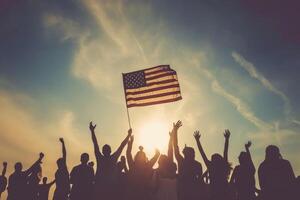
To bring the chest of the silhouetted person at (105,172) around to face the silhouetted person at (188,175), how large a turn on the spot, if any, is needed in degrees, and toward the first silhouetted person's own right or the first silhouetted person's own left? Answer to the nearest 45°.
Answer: approximately 90° to the first silhouetted person's own right

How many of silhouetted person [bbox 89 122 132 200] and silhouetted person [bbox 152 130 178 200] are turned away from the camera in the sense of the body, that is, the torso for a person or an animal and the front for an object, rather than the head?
2

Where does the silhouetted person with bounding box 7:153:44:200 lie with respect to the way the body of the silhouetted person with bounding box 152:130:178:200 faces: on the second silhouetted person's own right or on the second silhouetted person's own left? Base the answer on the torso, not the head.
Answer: on the second silhouetted person's own left

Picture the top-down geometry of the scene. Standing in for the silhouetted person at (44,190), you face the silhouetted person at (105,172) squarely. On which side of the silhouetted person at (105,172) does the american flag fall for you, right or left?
left

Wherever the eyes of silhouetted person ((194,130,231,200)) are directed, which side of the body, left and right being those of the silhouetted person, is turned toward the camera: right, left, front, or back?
back

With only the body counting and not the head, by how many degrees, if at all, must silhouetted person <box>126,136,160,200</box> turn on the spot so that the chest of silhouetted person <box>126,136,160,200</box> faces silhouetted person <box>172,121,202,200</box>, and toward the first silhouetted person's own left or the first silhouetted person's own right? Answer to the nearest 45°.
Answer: approximately 90° to the first silhouetted person's own right

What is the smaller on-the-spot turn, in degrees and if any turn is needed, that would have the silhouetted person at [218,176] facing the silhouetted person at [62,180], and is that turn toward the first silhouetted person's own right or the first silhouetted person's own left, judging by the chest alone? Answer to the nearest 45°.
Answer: approximately 90° to the first silhouetted person's own left

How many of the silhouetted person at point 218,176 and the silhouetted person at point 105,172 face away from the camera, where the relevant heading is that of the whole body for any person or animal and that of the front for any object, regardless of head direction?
2

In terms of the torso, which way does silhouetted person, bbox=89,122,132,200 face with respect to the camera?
away from the camera

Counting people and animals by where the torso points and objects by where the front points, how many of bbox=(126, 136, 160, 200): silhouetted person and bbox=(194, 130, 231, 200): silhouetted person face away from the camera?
2

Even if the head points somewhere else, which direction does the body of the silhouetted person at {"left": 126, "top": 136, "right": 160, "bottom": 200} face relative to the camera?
away from the camera

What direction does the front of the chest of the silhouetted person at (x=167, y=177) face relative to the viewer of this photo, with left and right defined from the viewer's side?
facing away from the viewer
